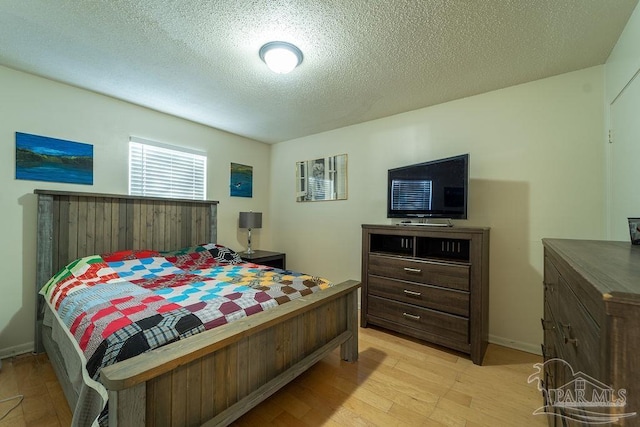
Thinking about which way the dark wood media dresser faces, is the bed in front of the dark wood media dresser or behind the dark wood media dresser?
in front

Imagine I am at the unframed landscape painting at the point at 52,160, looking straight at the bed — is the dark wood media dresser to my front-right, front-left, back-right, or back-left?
front-left

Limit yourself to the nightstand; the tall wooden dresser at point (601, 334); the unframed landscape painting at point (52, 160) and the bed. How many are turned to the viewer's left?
1

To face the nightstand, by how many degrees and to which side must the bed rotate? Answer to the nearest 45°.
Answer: approximately 90° to its left

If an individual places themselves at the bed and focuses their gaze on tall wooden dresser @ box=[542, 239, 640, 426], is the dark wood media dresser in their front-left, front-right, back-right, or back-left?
front-left

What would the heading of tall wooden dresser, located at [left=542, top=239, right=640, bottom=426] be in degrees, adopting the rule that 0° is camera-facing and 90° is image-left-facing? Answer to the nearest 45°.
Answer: approximately 90°

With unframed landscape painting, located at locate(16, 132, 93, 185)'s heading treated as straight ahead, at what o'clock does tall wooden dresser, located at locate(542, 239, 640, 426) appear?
The tall wooden dresser is roughly at 1 o'clock from the unframed landscape painting.

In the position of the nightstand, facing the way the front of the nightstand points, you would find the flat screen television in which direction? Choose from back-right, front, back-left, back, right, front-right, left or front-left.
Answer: front

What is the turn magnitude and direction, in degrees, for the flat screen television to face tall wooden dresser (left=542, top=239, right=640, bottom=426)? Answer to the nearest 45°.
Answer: approximately 45° to its left

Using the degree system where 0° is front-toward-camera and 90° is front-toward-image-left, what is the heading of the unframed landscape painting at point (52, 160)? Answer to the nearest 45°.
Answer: approximately 315°

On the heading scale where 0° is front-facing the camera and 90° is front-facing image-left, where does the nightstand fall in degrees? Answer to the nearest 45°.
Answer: approximately 315°

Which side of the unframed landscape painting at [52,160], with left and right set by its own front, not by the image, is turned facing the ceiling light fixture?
front

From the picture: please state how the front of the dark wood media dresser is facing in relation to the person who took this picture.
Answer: facing the viewer and to the left of the viewer
